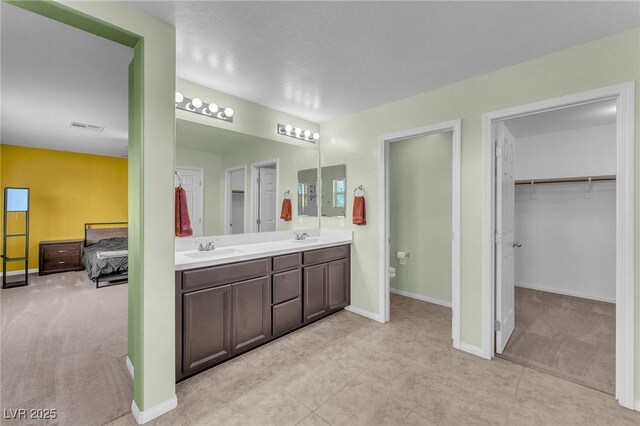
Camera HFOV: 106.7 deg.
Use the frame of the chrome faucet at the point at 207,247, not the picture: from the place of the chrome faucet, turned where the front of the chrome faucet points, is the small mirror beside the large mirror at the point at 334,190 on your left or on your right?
on your left

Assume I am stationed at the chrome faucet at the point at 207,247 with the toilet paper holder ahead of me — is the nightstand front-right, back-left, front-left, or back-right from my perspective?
back-left

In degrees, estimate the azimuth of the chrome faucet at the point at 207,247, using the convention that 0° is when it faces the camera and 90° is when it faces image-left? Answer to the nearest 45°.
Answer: approximately 315°

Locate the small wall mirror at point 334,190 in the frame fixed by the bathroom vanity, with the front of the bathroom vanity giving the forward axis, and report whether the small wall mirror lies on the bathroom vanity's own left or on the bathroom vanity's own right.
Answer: on the bathroom vanity's own left

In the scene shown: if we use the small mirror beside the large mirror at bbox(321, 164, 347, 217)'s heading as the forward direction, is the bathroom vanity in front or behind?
in front
